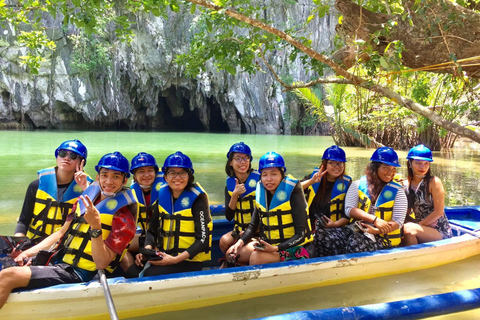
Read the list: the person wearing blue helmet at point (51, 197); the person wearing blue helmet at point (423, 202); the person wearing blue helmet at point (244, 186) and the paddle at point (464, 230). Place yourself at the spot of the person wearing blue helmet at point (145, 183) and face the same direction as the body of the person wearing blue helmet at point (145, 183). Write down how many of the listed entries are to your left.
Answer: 3

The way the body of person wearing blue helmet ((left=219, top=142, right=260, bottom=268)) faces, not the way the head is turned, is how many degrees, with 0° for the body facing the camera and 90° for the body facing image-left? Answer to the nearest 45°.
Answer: approximately 0°

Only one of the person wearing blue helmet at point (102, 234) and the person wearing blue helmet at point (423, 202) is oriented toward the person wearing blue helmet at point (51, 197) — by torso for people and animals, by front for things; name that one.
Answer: the person wearing blue helmet at point (423, 202)

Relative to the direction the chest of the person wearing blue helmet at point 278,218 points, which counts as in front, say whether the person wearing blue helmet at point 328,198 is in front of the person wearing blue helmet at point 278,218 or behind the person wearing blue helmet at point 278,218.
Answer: behind

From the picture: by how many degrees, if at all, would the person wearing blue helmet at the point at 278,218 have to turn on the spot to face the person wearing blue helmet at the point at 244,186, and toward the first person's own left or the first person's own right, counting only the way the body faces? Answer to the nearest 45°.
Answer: approximately 90° to the first person's own right

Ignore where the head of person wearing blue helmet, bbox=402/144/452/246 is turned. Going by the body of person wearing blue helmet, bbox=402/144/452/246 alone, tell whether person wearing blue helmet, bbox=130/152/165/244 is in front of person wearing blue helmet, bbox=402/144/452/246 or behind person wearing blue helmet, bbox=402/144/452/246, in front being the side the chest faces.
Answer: in front

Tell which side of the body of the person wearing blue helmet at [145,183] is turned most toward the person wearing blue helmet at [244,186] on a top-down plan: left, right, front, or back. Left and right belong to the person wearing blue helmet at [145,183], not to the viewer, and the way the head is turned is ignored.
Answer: left
